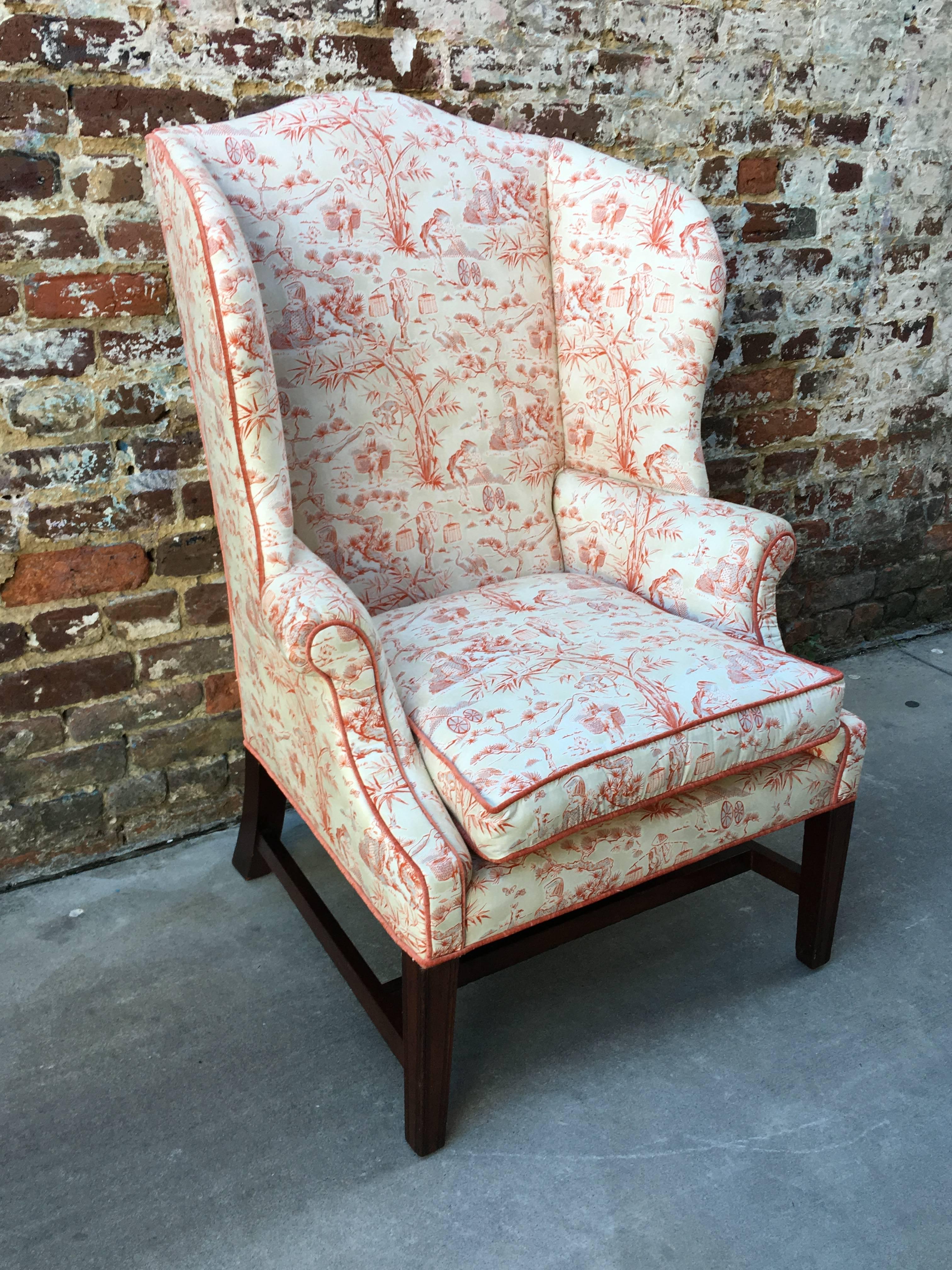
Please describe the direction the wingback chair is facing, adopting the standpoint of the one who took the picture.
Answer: facing the viewer and to the right of the viewer
